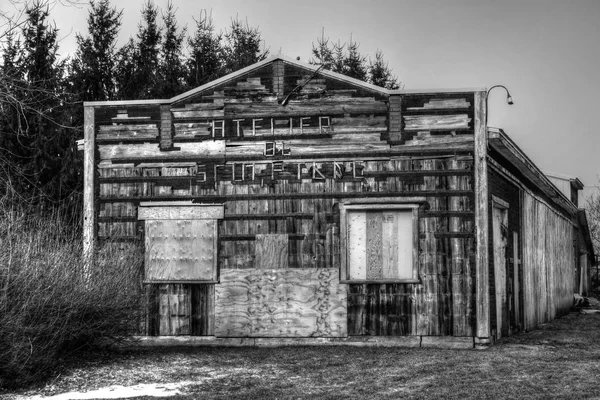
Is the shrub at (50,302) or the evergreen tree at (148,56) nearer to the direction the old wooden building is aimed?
the shrub

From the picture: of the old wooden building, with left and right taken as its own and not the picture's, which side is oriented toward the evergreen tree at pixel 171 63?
back

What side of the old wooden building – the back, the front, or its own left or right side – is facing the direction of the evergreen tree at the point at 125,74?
back

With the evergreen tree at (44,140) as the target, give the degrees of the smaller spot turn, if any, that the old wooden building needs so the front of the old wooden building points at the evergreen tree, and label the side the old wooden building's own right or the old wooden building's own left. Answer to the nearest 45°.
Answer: approximately 135° to the old wooden building's own right

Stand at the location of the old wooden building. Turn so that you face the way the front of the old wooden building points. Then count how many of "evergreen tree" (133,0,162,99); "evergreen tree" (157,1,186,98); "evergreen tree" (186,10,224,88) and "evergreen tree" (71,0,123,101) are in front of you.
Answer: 0

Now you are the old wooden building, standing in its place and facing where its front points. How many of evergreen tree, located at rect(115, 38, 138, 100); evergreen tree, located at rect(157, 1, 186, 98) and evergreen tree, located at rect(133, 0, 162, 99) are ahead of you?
0

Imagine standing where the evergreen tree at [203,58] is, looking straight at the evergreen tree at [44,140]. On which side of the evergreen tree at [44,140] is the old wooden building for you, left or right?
left

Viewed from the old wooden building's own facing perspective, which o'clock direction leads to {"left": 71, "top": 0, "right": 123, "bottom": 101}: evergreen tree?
The evergreen tree is roughly at 5 o'clock from the old wooden building.

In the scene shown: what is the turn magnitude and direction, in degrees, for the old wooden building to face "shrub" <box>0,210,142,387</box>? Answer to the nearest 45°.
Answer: approximately 45° to its right

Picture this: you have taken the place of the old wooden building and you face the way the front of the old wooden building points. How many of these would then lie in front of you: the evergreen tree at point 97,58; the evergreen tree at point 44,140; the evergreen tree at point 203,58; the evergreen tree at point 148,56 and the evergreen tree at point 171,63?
0

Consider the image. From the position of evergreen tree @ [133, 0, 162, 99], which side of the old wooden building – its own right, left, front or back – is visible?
back

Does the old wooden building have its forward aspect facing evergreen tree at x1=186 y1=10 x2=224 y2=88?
no

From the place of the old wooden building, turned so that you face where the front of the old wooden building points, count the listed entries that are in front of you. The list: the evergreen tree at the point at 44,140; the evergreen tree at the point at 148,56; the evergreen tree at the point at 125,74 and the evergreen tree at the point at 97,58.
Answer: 0

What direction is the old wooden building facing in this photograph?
toward the camera

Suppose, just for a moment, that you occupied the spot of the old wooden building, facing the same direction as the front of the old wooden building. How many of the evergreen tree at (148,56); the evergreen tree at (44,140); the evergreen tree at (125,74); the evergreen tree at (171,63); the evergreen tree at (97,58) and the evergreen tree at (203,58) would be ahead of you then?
0
